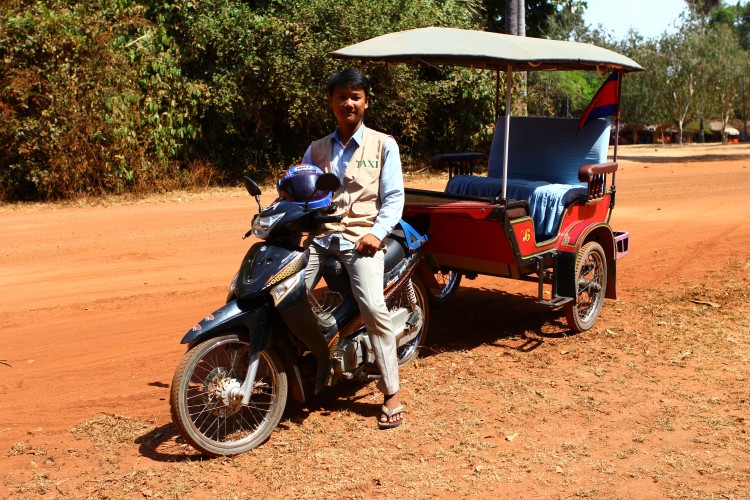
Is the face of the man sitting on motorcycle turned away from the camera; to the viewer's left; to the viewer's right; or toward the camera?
toward the camera

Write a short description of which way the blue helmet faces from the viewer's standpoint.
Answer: facing the viewer and to the left of the viewer

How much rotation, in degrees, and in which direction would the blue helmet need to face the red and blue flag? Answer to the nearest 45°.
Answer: approximately 180°

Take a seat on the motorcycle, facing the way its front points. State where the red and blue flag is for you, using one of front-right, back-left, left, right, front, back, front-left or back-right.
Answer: back
